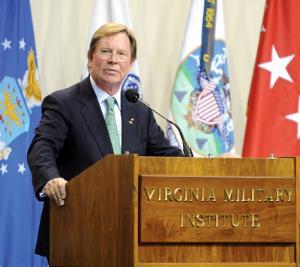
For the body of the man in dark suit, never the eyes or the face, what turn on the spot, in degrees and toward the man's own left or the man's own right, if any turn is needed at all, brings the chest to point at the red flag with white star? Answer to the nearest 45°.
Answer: approximately 90° to the man's own left

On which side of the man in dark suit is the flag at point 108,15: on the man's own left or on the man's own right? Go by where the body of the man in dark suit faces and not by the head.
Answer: on the man's own left

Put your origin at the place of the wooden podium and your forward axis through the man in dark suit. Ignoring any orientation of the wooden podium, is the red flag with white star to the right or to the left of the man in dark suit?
right

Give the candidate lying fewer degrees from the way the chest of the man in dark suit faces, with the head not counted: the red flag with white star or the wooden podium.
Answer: the wooden podium

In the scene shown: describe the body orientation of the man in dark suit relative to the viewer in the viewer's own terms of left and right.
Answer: facing the viewer and to the right of the viewer

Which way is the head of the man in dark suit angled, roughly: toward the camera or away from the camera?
toward the camera

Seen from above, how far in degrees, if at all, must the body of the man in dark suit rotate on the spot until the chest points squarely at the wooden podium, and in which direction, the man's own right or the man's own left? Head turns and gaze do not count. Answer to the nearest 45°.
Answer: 0° — they already face it

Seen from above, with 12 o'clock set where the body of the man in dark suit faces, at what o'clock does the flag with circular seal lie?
The flag with circular seal is roughly at 8 o'clock from the man in dark suit.
